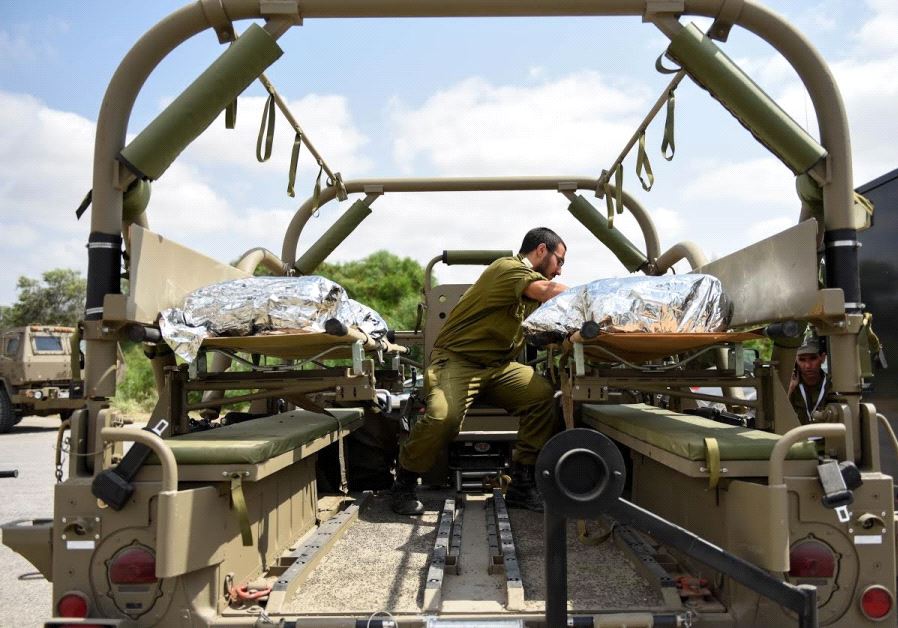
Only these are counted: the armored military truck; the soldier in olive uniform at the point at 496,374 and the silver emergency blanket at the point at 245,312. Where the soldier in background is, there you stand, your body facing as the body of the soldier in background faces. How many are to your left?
0

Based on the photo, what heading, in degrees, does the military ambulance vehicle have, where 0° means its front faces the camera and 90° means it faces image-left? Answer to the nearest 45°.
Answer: approximately 180°

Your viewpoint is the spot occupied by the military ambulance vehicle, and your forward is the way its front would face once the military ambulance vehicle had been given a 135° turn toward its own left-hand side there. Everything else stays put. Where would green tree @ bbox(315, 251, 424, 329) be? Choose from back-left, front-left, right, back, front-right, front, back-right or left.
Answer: back-right

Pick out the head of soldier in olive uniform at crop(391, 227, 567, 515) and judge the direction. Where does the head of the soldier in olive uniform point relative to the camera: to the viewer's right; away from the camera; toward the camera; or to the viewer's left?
to the viewer's right

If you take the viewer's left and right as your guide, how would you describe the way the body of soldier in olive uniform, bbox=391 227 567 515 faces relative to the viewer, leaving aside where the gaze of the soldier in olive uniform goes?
facing to the right of the viewer

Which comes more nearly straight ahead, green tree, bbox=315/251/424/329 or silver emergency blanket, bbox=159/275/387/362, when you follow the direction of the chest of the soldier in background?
the silver emergency blanket

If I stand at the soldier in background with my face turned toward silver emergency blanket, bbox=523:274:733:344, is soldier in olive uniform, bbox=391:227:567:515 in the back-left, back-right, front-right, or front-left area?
front-right

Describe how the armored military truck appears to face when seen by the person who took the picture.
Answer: facing the viewer and to the right of the viewer

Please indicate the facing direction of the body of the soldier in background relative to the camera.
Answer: toward the camera

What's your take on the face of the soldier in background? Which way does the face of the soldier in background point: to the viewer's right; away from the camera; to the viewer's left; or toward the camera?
toward the camera
